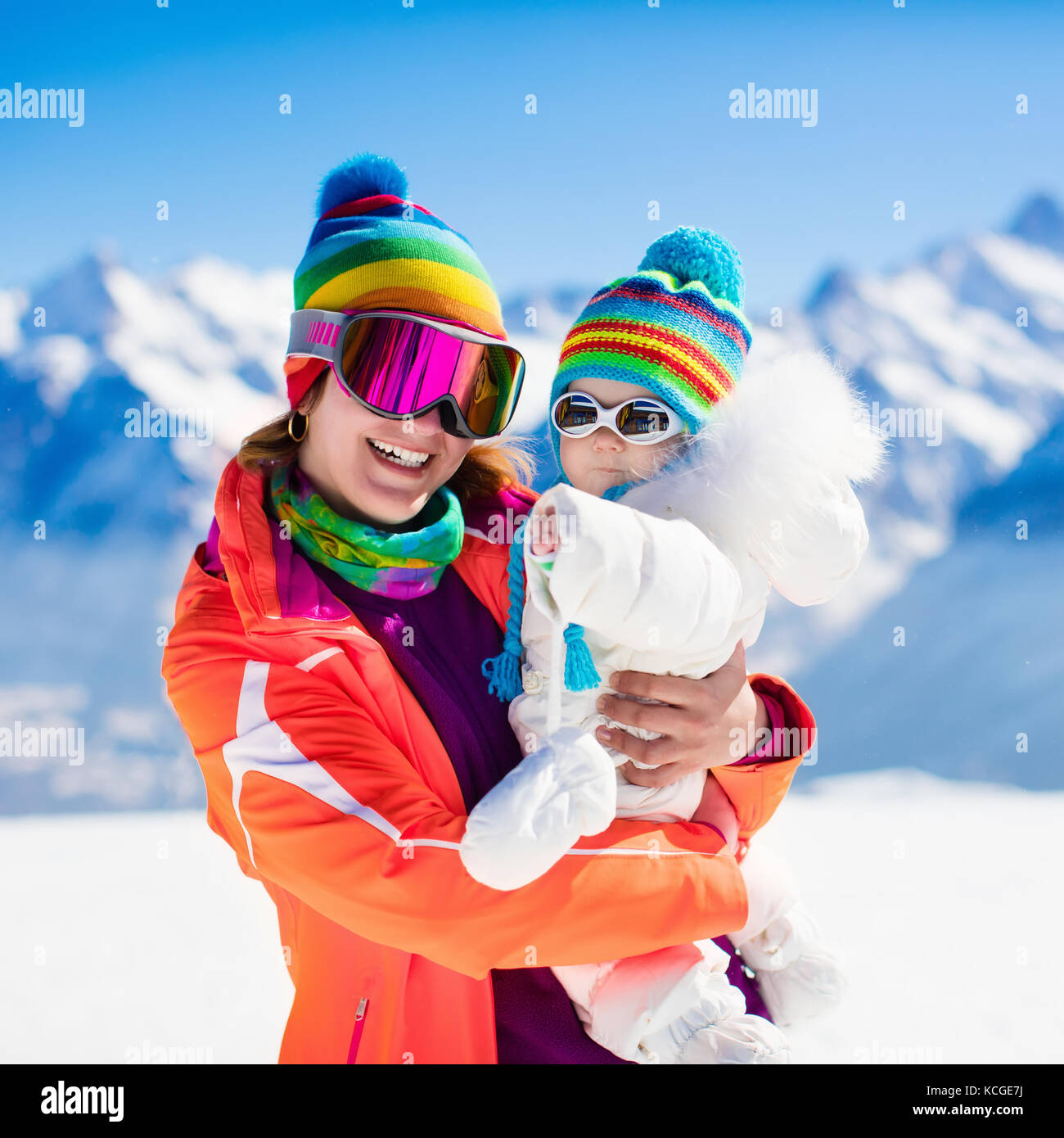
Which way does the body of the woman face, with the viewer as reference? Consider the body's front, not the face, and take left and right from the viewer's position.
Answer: facing the viewer and to the right of the viewer
